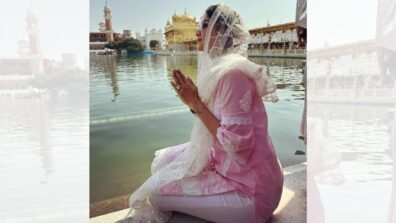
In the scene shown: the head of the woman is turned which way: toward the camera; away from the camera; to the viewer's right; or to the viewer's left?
to the viewer's left

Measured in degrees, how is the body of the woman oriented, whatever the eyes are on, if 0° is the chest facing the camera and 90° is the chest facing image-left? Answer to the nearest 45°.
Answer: approximately 90°
